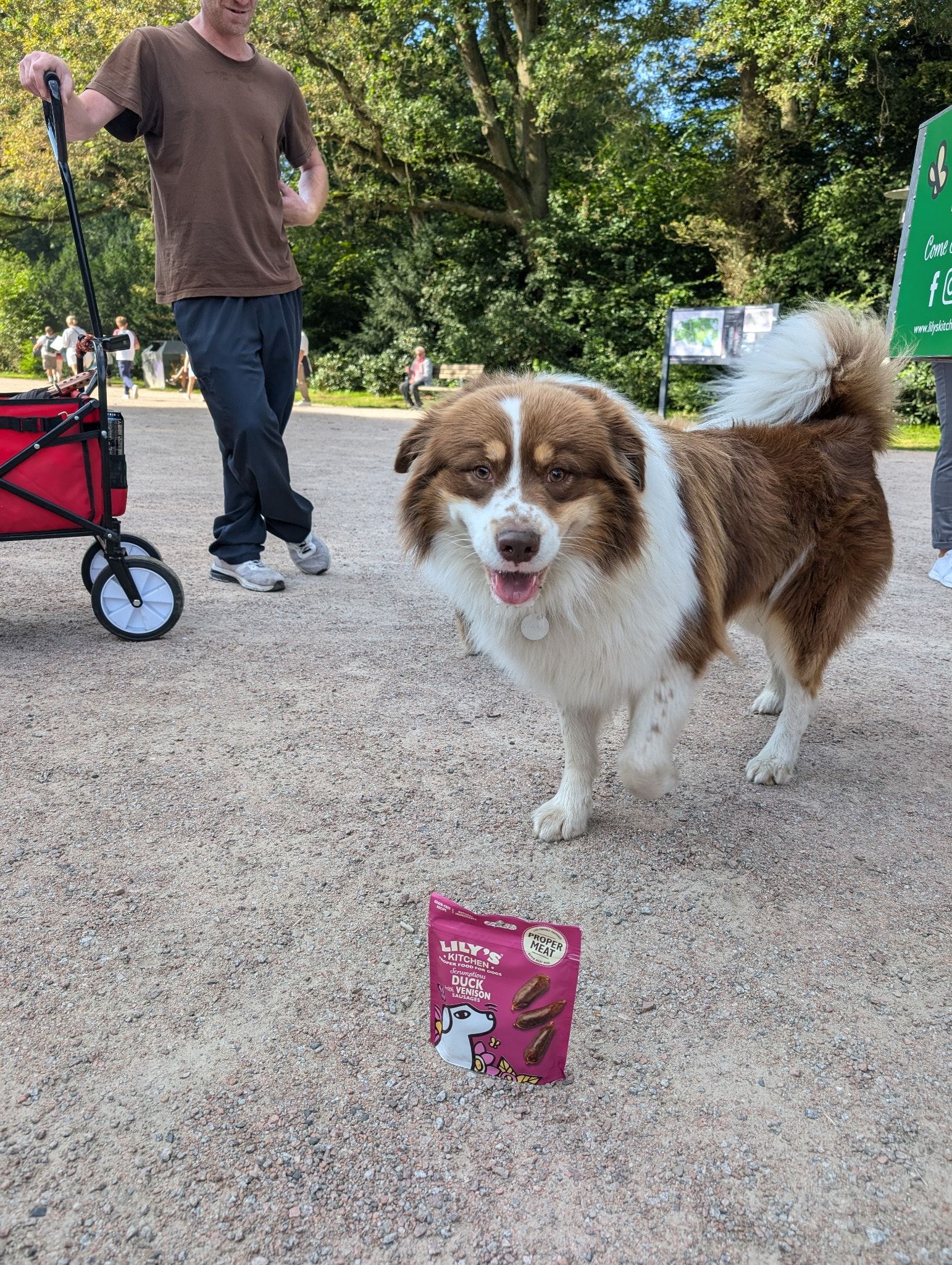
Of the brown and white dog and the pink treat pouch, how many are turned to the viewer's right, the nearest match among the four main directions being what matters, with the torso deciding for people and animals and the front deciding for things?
0

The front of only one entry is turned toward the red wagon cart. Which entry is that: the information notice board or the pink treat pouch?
the information notice board

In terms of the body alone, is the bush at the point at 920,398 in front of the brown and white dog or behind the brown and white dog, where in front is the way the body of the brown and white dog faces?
behind

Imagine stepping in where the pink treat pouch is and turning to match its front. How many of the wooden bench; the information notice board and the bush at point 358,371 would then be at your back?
3

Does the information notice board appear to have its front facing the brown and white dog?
yes

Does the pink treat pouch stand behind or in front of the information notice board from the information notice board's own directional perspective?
in front
